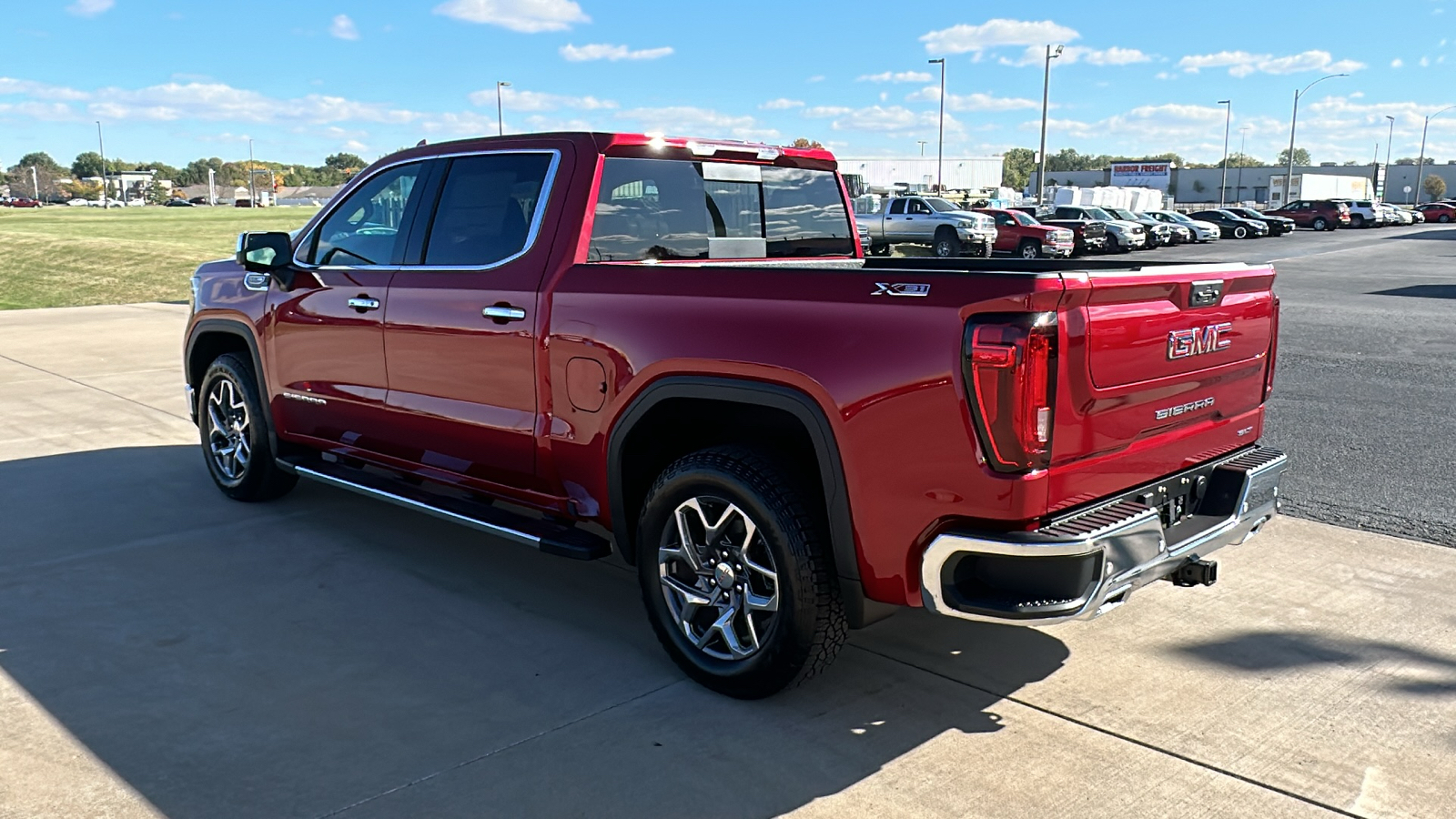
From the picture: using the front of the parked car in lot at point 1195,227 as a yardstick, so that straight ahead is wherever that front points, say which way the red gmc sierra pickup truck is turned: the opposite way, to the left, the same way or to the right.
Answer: the opposite way

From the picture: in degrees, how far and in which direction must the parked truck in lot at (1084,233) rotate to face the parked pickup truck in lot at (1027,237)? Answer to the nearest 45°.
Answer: approximately 90° to its right

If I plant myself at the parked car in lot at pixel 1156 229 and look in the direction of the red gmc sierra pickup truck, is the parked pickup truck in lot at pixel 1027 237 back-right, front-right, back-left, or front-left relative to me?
front-right

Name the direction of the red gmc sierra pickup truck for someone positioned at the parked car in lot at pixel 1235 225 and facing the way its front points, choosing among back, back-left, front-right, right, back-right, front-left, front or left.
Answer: front-right

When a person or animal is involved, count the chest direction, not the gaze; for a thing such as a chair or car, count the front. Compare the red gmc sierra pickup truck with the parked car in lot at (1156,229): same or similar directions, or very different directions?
very different directions

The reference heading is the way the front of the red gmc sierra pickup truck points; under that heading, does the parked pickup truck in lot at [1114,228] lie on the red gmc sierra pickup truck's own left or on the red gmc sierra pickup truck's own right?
on the red gmc sierra pickup truck's own right

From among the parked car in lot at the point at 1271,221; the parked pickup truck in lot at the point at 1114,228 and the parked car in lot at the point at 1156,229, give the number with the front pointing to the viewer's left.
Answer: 0

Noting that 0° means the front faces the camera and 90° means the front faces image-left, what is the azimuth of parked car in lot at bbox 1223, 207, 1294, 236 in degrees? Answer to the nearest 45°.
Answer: approximately 315°

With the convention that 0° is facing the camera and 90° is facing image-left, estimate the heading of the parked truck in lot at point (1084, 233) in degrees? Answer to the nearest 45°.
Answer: approximately 315°

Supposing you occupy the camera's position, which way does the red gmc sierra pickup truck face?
facing away from the viewer and to the left of the viewer

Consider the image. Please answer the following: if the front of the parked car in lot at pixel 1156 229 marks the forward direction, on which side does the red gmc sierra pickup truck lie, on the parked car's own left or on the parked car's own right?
on the parked car's own right

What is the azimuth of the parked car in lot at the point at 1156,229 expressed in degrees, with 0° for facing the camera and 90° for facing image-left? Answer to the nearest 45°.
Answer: approximately 315°

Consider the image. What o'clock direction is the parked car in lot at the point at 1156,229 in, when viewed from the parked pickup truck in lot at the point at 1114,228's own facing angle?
the parked car in lot at the point at 1156,229 is roughly at 8 o'clock from the parked pickup truck in lot at the point at 1114,228.

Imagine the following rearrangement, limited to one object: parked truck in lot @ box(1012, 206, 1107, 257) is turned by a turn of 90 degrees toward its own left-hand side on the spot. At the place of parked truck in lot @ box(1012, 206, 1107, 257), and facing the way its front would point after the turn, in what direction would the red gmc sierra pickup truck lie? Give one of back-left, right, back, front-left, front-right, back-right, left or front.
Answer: back-right

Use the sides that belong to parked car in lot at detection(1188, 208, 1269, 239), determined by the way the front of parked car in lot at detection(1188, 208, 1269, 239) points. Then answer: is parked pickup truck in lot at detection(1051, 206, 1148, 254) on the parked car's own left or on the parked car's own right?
on the parked car's own right

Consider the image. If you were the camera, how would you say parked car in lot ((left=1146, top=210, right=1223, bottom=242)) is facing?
facing the viewer and to the right of the viewer

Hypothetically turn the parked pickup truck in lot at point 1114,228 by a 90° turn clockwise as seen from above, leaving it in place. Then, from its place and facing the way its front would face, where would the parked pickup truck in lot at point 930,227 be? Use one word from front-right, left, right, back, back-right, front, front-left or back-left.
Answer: front
